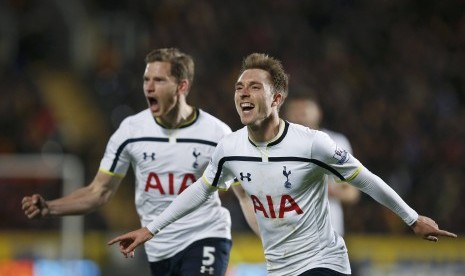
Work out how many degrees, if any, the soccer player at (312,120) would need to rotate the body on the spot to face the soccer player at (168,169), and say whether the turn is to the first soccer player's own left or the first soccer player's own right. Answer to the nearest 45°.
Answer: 0° — they already face them

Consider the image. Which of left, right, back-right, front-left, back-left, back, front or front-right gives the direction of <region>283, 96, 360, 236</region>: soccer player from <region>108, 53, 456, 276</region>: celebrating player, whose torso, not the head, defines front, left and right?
back-right

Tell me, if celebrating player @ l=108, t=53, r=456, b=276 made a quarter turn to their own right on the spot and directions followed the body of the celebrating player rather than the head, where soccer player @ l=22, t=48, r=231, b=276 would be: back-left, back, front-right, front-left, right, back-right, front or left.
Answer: front

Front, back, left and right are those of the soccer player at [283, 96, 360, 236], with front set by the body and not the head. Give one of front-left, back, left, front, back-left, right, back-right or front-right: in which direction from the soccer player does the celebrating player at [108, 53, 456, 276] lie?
front-left

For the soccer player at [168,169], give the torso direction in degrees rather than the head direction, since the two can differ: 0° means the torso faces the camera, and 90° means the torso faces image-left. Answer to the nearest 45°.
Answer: approximately 45°
